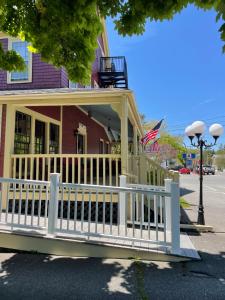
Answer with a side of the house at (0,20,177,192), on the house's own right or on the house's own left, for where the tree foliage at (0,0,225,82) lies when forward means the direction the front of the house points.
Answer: on the house's own right

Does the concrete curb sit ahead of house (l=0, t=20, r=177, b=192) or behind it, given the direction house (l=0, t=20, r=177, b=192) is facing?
ahead

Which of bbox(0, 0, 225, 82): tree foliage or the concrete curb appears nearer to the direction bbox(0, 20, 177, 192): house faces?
the concrete curb

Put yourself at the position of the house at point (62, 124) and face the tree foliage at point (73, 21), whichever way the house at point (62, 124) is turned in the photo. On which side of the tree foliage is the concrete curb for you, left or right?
left
